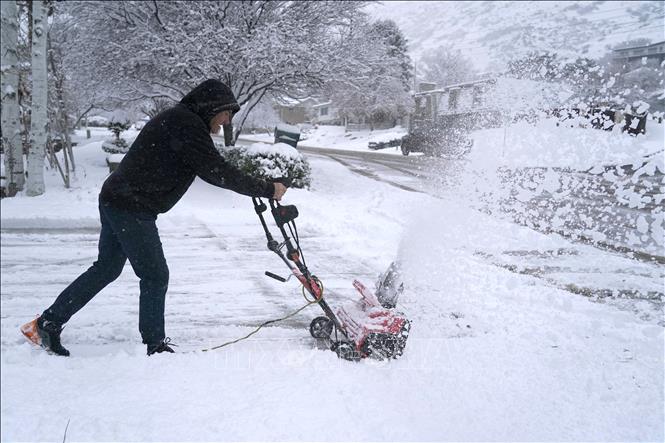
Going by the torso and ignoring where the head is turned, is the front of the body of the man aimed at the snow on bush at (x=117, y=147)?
no

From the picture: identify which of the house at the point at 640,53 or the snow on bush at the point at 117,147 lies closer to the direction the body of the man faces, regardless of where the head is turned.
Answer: the house

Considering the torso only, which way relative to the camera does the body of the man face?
to the viewer's right

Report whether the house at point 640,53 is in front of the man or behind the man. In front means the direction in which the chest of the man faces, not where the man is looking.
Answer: in front

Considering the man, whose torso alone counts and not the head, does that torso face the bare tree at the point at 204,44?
no

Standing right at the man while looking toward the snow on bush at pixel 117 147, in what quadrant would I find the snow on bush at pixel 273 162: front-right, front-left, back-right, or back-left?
front-right

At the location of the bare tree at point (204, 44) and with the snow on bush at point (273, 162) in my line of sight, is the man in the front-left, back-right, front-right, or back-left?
front-right

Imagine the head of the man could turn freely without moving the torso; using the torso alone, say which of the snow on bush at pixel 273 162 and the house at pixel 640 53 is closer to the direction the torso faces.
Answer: the house

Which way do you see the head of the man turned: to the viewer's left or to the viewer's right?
to the viewer's right

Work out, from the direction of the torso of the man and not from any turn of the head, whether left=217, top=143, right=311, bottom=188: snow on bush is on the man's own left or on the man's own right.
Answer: on the man's own left
